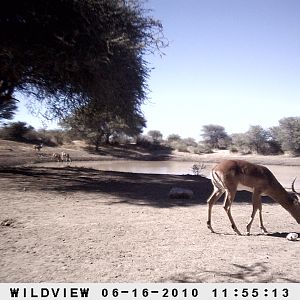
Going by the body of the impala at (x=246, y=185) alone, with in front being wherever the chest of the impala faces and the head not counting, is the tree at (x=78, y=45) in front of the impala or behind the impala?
behind

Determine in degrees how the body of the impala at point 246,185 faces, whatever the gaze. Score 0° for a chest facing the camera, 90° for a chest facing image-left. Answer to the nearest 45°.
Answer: approximately 270°

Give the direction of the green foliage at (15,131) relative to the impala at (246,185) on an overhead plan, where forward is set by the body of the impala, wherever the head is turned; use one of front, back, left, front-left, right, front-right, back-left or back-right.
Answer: back-left
